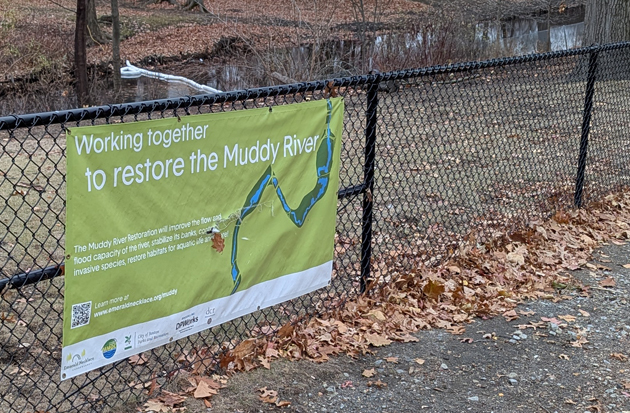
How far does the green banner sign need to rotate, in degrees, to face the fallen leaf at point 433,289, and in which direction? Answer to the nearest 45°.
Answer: approximately 90° to its left

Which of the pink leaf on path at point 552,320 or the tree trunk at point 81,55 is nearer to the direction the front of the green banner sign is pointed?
the pink leaf on path

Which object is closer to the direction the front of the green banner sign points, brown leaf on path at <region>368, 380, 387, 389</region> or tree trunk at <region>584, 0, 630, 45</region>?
the brown leaf on path

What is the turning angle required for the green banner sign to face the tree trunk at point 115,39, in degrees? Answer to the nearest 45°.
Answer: approximately 135° to its left

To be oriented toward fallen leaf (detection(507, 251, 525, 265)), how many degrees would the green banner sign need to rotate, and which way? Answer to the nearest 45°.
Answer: approximately 90° to its left

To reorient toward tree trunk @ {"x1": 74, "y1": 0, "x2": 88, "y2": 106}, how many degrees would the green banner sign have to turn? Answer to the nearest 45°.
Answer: approximately 135° to its left

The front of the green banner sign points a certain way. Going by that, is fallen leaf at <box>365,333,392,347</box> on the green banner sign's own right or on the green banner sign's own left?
on the green banner sign's own left

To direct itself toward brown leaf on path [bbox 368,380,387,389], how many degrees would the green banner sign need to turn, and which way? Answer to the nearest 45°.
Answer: approximately 45° to its left

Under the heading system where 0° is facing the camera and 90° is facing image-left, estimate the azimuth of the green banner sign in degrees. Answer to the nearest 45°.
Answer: approximately 315°
